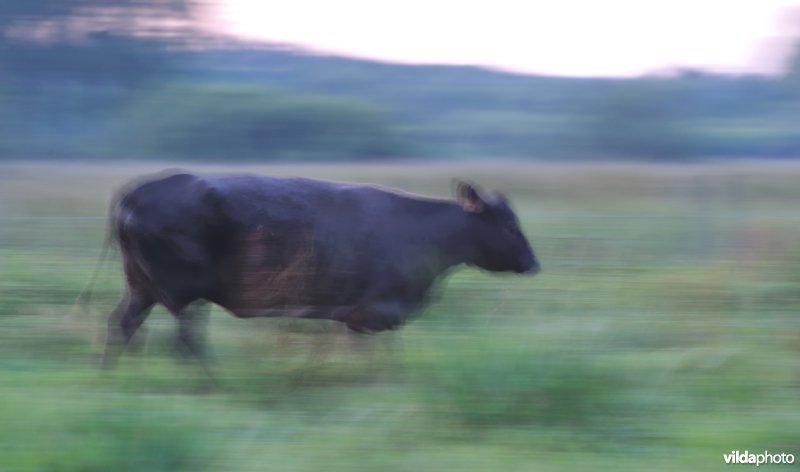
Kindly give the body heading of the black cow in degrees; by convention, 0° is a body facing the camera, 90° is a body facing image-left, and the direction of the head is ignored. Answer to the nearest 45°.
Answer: approximately 270°
